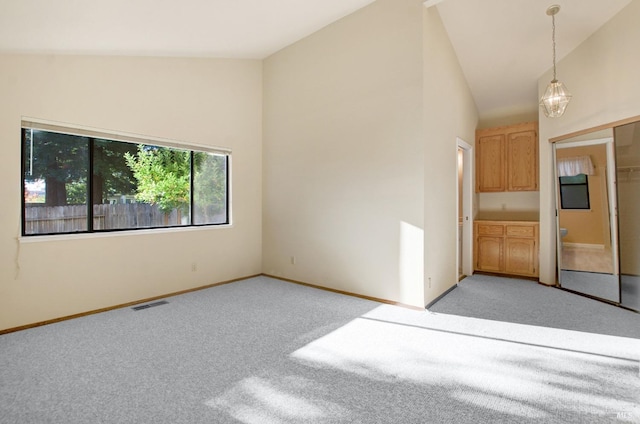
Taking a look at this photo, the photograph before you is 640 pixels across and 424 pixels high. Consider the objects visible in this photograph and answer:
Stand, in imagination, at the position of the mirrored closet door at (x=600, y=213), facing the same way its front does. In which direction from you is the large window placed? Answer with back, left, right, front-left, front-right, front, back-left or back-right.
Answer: front

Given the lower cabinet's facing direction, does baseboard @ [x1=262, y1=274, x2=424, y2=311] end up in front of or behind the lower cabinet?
in front

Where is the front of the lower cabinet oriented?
toward the camera

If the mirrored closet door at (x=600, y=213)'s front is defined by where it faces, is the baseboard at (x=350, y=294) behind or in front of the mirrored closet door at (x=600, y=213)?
in front

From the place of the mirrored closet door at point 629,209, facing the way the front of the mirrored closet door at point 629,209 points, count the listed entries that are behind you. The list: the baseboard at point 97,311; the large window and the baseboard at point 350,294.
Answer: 0

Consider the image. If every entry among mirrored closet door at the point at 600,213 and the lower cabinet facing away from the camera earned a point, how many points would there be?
0

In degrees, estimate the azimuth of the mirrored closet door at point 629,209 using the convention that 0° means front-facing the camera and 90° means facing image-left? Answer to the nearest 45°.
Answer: approximately 45°

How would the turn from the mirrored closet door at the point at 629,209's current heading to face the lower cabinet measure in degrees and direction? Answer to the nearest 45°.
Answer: approximately 90° to its right

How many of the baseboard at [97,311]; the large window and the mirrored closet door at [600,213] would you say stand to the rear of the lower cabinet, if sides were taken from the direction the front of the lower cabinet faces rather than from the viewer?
0

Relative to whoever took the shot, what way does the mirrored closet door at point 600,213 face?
facing the viewer and to the left of the viewer

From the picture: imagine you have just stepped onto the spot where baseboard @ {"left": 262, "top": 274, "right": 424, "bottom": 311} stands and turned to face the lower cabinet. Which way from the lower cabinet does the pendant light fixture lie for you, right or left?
right

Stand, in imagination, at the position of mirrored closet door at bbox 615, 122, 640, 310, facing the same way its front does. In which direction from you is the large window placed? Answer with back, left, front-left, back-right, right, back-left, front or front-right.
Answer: front

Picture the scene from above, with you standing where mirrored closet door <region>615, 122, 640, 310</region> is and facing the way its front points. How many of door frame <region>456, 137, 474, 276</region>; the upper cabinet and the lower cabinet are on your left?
0

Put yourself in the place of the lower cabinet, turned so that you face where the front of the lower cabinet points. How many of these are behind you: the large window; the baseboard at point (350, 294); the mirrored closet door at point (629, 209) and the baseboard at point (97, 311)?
0

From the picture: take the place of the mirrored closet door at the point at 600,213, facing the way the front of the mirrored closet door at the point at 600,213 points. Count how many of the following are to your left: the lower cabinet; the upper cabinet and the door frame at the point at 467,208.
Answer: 0

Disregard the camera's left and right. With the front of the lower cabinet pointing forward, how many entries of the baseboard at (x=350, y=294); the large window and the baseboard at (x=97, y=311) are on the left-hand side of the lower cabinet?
0

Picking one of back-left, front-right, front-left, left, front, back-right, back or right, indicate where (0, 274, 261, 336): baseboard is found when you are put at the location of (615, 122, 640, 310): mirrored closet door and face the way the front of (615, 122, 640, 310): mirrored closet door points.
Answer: front
